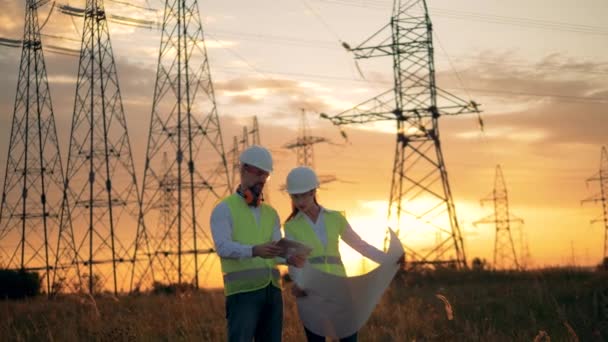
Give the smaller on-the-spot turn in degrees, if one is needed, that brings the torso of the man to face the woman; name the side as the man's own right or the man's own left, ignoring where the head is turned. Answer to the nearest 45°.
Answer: approximately 90° to the man's own left

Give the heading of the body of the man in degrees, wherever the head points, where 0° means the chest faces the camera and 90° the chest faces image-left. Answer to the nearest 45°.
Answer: approximately 315°

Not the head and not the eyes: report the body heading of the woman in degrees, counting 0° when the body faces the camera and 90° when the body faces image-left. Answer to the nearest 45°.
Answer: approximately 0°

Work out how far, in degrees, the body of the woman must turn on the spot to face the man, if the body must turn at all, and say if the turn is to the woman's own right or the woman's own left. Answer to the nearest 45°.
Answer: approximately 45° to the woman's own right
